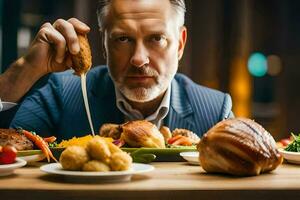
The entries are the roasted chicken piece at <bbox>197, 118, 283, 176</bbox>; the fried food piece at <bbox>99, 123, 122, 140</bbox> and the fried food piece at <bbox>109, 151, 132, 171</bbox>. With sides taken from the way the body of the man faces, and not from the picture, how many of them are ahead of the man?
3

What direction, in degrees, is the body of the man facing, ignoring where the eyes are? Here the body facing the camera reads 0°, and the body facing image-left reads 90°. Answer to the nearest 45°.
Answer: approximately 0°

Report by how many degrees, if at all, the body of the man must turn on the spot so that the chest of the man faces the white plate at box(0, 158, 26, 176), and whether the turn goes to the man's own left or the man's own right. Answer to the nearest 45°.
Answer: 0° — they already face it

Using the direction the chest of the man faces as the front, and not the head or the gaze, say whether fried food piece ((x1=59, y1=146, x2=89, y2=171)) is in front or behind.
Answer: in front

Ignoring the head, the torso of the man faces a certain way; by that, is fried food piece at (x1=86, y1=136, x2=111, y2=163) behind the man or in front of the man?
in front

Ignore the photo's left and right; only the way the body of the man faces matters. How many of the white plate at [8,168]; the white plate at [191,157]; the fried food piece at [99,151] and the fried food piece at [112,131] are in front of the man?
4

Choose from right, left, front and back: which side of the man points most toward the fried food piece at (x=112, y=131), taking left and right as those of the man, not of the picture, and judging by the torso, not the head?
front

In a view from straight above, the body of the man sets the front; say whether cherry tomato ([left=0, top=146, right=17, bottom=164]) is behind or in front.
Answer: in front

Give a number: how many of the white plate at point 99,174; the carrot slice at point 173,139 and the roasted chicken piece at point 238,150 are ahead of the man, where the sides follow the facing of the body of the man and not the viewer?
3

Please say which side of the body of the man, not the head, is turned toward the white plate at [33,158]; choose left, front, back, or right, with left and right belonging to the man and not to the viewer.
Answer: front
